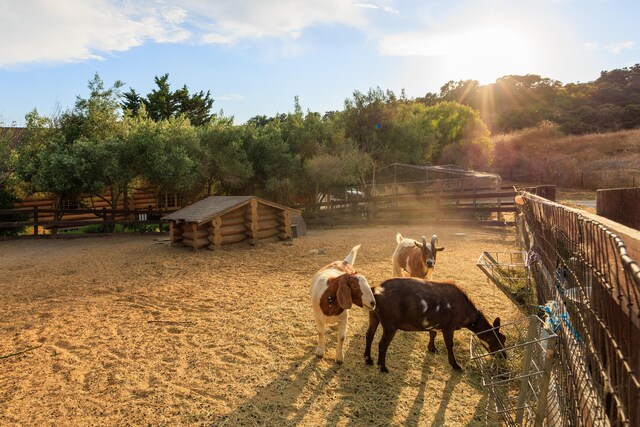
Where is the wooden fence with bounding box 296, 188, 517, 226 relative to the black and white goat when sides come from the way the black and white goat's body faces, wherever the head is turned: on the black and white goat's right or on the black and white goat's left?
on the black and white goat's left

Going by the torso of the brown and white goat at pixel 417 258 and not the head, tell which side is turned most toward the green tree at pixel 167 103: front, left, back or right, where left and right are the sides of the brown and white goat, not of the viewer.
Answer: back

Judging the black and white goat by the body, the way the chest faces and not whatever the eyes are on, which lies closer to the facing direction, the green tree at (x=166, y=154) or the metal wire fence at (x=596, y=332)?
the metal wire fence

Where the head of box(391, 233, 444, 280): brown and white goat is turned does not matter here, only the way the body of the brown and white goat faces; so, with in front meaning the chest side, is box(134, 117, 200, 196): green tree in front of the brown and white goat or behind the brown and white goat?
behind

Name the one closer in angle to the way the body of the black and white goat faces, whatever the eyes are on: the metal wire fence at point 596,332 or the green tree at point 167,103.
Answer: the metal wire fence

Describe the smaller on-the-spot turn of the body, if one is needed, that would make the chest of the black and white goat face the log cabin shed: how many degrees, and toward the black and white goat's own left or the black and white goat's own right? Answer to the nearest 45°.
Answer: approximately 135° to the black and white goat's own left

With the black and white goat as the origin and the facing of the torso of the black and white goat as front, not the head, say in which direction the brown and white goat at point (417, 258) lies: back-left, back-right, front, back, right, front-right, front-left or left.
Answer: left

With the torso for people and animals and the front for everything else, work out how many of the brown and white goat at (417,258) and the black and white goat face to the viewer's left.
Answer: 0

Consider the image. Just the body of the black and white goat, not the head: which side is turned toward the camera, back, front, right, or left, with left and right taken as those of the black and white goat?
right

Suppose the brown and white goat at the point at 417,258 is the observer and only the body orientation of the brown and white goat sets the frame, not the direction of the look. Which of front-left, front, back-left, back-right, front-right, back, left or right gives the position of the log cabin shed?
back

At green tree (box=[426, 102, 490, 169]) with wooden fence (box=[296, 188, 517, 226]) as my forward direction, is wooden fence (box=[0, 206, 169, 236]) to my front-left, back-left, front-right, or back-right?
front-right
